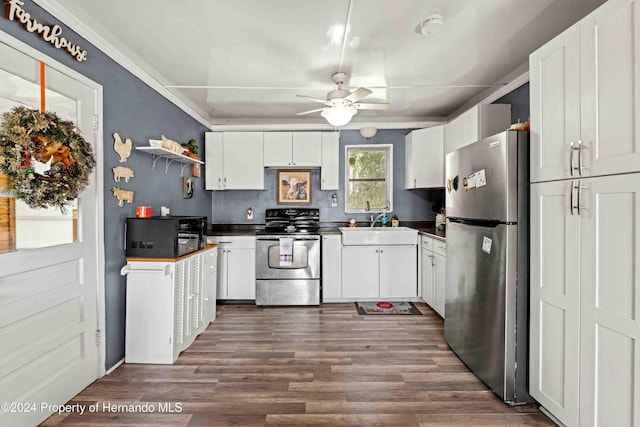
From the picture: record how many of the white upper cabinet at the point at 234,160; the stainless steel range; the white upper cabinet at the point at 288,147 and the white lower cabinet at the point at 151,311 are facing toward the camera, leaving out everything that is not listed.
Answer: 3

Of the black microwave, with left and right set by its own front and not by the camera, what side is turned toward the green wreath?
right

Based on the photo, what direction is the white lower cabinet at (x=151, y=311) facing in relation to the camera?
to the viewer's right

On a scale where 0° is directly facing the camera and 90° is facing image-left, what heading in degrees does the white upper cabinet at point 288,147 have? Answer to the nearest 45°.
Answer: approximately 0°

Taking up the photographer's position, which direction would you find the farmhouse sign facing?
facing the viewer and to the right of the viewer

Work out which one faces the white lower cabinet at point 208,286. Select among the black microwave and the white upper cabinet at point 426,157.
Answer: the white upper cabinet

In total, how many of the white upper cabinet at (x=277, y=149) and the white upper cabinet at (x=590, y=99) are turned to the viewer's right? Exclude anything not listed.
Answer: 0

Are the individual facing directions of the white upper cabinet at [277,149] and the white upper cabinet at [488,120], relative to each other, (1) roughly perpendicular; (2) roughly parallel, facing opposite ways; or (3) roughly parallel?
roughly perpendicular

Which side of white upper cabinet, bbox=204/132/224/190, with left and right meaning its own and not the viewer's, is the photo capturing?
front

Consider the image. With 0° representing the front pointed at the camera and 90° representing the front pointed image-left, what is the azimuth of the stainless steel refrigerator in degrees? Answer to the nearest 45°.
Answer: approximately 45°

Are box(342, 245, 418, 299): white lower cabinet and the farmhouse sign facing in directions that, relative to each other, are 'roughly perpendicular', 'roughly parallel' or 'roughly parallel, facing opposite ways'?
roughly perpendicular

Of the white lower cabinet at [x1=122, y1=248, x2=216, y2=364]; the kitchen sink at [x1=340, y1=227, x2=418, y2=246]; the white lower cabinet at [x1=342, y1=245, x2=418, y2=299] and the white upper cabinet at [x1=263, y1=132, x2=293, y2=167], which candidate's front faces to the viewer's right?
the white lower cabinet at [x1=122, y1=248, x2=216, y2=364]

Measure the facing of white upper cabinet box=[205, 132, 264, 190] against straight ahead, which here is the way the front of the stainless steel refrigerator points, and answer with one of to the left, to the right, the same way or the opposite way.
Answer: to the left

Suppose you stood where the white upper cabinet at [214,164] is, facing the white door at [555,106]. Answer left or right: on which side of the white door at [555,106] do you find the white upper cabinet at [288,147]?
left

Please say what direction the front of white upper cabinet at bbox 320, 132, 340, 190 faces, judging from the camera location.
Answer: facing the viewer
